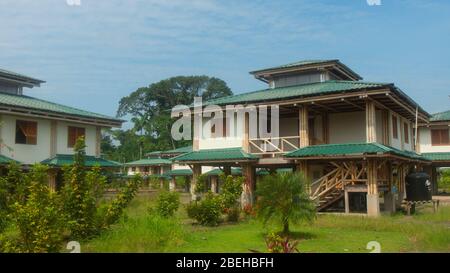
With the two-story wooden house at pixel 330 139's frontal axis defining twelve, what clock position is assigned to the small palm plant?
The small palm plant is roughly at 11 o'clock from the two-story wooden house.

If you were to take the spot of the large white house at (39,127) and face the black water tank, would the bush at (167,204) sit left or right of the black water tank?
right

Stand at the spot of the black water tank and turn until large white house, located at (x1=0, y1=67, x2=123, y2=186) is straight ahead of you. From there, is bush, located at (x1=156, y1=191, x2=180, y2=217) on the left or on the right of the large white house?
left

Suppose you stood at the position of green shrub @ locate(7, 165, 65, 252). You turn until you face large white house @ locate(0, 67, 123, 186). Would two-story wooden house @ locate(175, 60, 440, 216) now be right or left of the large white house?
right

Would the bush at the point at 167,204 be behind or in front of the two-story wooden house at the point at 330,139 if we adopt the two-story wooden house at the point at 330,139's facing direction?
in front

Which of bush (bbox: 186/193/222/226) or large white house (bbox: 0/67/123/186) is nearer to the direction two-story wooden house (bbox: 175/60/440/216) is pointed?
the bush

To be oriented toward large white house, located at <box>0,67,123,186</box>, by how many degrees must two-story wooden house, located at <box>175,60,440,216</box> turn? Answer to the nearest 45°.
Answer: approximately 45° to its right

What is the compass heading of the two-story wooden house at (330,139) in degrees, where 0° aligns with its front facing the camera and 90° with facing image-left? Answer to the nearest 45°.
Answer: approximately 45°

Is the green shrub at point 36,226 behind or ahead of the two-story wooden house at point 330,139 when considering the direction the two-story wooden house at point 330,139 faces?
ahead

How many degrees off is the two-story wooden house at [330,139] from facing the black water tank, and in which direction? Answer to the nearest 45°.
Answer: approximately 135° to its left
